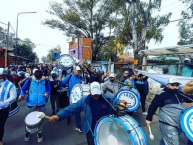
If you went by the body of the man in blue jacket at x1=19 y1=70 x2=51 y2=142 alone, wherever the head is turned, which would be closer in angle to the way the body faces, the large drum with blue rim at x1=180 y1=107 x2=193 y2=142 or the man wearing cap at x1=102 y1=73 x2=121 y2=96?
the large drum with blue rim

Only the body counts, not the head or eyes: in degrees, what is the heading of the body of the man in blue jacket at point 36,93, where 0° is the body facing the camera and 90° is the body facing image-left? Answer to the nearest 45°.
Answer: approximately 0°

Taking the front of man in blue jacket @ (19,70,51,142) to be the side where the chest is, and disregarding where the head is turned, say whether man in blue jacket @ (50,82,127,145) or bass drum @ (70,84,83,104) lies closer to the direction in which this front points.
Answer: the man in blue jacket

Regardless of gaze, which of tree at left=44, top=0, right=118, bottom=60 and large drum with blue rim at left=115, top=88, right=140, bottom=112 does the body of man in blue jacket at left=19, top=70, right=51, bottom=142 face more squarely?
the large drum with blue rim

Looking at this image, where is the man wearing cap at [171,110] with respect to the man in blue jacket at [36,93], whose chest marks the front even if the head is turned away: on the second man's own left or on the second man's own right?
on the second man's own left

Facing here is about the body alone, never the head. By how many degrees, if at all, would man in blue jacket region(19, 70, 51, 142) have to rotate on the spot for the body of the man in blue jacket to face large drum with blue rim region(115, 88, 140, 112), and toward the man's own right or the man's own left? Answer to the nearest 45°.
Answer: approximately 90° to the man's own left

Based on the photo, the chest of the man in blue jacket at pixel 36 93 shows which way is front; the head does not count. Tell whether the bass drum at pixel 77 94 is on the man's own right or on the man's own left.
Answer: on the man's own left

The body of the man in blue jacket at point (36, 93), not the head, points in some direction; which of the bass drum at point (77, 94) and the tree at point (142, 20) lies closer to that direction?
the bass drum
